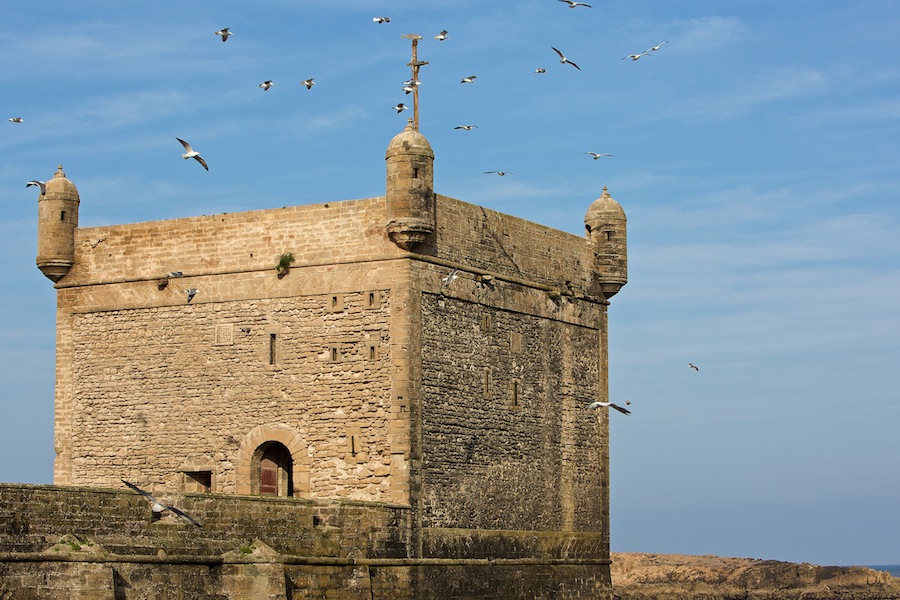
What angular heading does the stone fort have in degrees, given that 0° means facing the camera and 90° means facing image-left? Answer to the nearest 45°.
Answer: approximately 45°

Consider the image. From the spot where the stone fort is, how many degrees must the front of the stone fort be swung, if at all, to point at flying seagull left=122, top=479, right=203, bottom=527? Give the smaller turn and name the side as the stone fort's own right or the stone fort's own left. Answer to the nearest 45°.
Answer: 0° — it already faces it
